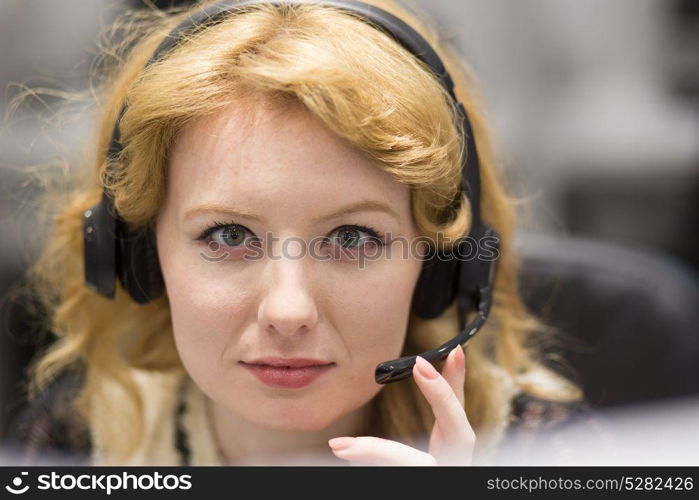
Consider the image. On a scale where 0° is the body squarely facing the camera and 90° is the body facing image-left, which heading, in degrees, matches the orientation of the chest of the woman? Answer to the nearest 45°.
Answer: approximately 0°
